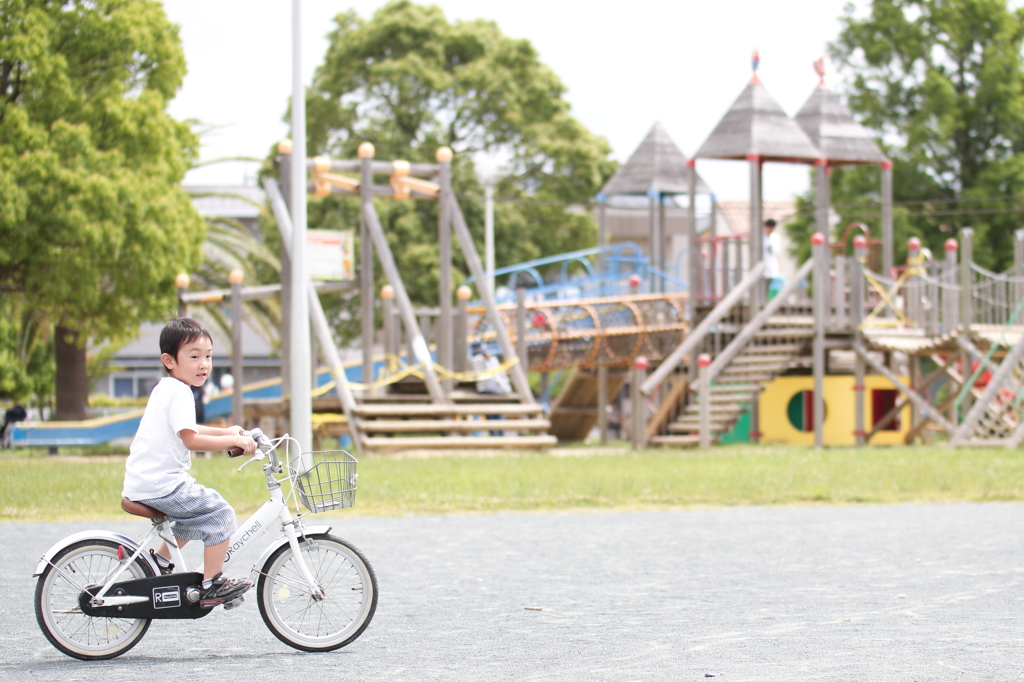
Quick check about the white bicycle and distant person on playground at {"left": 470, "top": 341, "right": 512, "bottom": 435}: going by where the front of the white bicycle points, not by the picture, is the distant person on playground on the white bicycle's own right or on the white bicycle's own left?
on the white bicycle's own left

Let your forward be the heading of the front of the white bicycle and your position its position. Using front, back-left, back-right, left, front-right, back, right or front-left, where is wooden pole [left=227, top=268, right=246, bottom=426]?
left

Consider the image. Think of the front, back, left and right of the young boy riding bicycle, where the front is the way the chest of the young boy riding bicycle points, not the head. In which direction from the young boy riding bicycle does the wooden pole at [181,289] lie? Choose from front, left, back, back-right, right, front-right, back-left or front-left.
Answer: left

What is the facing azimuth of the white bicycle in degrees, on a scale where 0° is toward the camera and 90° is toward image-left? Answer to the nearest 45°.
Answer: approximately 270°

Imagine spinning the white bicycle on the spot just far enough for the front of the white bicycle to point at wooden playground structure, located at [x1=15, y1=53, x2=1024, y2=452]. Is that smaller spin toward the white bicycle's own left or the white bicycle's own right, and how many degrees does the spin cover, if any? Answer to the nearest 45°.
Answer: approximately 45° to the white bicycle's own left

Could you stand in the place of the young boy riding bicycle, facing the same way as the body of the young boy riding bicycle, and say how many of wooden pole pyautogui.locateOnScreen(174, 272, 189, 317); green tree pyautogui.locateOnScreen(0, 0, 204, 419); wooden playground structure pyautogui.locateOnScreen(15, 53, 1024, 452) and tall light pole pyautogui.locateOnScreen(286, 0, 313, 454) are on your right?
0

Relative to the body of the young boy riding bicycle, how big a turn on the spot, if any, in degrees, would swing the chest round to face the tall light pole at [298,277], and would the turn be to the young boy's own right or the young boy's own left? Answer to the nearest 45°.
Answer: approximately 90° to the young boy's own left

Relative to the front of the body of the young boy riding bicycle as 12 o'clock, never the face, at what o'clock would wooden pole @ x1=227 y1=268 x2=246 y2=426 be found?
The wooden pole is roughly at 9 o'clock from the young boy riding bicycle.

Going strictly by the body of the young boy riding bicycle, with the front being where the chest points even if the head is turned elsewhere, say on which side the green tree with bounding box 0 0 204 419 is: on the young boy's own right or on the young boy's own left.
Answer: on the young boy's own left

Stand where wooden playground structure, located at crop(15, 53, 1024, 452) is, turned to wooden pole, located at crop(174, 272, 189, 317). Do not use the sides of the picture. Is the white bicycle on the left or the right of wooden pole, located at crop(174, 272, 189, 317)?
left

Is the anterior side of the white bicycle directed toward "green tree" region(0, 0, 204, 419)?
no

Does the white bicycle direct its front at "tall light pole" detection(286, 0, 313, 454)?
no

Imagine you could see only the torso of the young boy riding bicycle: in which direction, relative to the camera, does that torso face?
to the viewer's right

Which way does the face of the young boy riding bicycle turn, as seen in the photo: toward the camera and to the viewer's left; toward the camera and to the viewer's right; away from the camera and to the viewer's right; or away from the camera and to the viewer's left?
toward the camera and to the viewer's right
